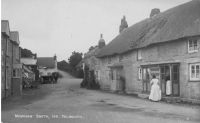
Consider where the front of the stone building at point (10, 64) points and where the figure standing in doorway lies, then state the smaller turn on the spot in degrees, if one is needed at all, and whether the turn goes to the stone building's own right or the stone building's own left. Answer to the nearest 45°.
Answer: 0° — it already faces them

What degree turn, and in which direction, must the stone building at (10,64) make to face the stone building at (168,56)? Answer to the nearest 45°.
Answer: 0° — it already faces it

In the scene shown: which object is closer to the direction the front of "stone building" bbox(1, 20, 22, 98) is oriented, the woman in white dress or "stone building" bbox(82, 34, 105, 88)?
the woman in white dress

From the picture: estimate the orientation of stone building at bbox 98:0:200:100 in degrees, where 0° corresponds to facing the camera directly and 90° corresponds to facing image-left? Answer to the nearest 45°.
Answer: approximately 45°

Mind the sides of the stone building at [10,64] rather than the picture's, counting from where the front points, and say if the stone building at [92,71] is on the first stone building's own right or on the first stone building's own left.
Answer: on the first stone building's own left

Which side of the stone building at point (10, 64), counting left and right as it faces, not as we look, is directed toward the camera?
right

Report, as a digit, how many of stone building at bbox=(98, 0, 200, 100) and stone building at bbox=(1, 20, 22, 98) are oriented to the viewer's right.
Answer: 1
